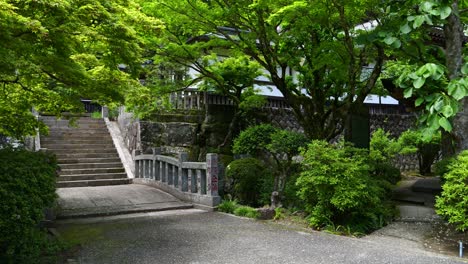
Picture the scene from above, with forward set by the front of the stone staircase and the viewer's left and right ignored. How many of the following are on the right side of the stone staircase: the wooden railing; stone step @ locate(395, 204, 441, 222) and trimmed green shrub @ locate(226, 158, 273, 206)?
0

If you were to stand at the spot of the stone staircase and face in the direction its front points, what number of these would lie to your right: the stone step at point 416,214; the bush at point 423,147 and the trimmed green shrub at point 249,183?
0

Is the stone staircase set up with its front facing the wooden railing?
no

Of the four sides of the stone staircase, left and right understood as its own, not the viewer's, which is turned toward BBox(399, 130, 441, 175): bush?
left

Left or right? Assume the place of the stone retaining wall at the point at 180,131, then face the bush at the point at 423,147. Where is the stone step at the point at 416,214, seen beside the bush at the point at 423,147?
right

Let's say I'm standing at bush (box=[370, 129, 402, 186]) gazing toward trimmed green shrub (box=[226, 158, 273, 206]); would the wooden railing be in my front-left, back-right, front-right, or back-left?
front-right

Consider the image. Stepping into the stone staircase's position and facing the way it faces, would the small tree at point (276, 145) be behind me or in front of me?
in front

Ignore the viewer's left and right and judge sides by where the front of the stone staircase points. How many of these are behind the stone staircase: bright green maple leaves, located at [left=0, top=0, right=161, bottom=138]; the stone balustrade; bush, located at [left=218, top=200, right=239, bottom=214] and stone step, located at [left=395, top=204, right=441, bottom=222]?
0

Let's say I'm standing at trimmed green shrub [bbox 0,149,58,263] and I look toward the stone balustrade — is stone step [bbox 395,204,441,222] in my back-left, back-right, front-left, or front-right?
front-right

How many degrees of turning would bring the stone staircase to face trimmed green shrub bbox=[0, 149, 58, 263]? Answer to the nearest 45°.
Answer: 0° — it already faces it

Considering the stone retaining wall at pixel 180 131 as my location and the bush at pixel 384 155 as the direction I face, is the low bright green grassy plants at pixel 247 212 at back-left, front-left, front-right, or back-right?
front-right

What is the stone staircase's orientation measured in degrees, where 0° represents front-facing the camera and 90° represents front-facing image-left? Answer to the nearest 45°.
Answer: approximately 0°

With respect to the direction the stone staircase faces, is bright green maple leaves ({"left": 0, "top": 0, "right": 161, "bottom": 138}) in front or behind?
in front

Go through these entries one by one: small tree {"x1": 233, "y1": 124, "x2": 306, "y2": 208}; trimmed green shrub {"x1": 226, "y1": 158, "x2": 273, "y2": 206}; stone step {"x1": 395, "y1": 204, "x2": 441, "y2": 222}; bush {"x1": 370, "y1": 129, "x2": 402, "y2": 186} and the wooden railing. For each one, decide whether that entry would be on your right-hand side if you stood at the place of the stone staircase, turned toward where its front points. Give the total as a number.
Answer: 0

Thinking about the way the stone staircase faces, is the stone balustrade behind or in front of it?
in front

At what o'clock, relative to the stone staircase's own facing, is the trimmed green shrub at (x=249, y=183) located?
The trimmed green shrub is roughly at 11 o'clock from the stone staircase.
